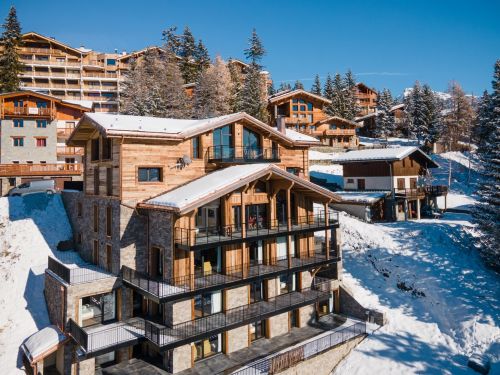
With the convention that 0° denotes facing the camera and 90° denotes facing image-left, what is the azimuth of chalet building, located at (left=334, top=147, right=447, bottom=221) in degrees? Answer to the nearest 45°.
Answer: approximately 315°

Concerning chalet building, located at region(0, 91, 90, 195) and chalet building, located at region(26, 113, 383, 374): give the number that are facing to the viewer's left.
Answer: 0

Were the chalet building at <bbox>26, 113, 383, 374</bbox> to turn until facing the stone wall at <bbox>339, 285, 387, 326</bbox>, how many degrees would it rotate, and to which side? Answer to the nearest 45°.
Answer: approximately 45° to its left

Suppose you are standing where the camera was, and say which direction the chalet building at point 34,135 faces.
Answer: facing the viewer

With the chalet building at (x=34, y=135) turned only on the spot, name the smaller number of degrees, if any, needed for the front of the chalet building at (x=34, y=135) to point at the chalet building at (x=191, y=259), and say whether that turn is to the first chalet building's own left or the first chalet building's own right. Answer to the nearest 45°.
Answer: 0° — it already faces it

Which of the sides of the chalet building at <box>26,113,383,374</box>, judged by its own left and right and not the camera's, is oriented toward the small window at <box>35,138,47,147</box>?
back

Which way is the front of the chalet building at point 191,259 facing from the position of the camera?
facing the viewer and to the right of the viewer

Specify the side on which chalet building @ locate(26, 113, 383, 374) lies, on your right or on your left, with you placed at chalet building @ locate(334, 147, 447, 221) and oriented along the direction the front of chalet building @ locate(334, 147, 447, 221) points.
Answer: on your right

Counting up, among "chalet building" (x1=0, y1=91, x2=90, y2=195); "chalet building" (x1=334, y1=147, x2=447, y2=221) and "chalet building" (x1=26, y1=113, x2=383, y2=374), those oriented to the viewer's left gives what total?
0

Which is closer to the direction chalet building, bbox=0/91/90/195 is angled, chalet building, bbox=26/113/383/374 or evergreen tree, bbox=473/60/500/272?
the chalet building

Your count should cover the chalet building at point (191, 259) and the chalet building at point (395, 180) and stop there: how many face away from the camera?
0
